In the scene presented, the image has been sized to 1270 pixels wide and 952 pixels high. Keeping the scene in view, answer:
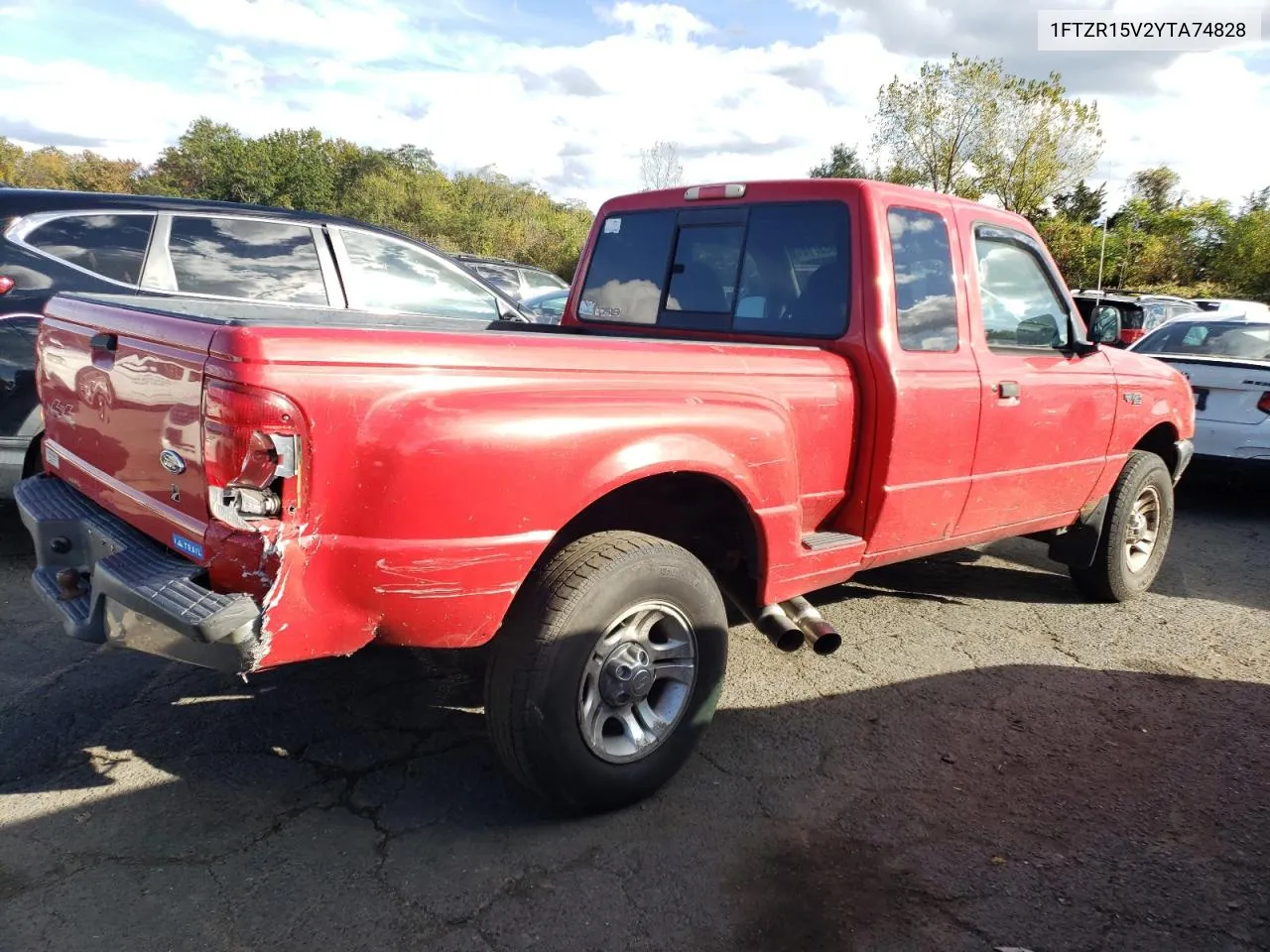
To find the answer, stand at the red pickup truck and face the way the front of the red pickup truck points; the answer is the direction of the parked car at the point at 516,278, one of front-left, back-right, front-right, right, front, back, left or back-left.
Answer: front-left

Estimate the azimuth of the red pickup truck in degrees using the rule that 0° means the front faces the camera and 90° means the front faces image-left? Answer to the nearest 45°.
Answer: approximately 225°

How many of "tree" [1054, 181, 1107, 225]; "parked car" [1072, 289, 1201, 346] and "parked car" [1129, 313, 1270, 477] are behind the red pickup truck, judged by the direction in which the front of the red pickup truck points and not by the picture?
0

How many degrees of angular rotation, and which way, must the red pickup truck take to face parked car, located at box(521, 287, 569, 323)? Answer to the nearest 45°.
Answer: approximately 45° to its left

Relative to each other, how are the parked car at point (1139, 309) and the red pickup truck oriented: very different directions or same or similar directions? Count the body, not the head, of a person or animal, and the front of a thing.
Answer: same or similar directions

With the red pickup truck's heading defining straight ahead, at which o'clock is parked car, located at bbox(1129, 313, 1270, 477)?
The parked car is roughly at 12 o'clock from the red pickup truck.

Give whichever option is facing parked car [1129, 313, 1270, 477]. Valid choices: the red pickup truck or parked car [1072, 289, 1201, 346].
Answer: the red pickup truck

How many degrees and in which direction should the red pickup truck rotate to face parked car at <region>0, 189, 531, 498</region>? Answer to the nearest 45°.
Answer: approximately 90° to its left

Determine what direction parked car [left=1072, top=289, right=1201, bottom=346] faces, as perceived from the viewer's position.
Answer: facing away from the viewer and to the right of the viewer

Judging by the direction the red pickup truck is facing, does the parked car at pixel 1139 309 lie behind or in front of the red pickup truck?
in front

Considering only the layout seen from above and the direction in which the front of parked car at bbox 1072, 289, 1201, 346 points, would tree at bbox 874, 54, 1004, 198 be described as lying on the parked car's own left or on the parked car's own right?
on the parked car's own left

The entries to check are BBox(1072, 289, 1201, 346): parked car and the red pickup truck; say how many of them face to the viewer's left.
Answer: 0

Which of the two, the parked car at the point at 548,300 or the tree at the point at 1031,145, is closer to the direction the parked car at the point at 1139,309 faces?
the tree
